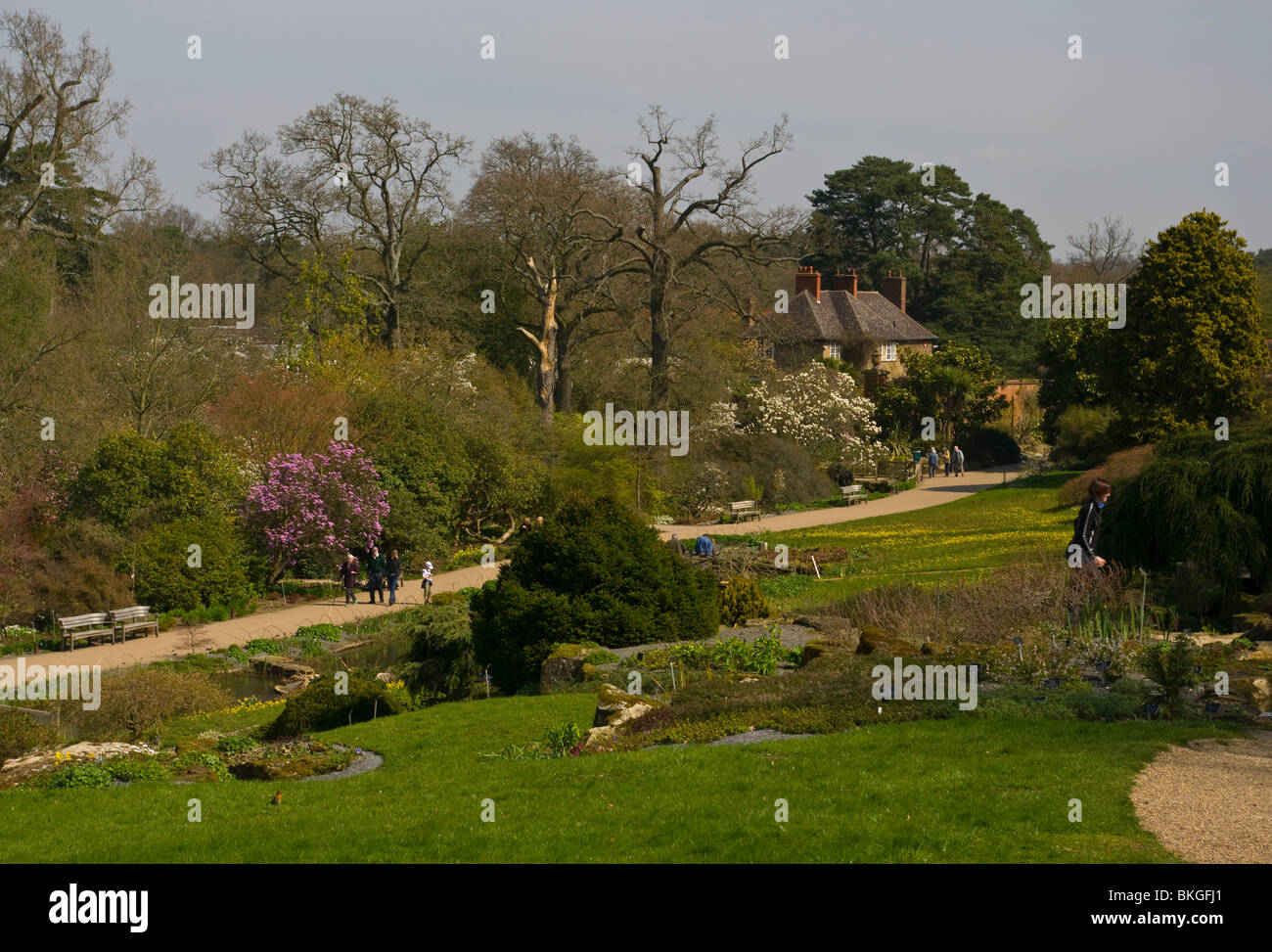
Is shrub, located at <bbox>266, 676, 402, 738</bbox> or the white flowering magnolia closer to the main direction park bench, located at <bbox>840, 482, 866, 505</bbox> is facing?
the shrub

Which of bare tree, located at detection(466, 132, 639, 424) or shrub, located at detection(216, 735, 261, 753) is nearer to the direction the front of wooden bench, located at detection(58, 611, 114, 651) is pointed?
the shrub

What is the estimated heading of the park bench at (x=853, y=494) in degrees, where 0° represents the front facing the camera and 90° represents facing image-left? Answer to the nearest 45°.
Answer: approximately 315°

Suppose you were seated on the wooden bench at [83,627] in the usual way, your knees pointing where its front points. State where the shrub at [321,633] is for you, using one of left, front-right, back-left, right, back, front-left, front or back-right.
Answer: front-left

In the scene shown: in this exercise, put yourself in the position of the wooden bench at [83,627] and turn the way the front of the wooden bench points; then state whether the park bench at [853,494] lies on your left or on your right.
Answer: on your left

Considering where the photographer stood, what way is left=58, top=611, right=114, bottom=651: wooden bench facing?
facing the viewer and to the right of the viewer

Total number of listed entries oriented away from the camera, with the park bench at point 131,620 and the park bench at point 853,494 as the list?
0

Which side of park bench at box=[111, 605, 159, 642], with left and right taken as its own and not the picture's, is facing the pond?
front
